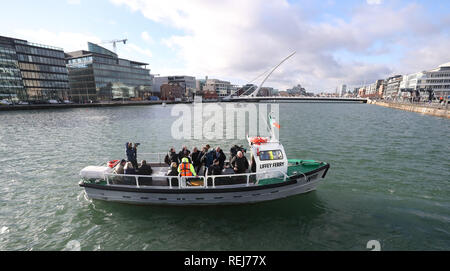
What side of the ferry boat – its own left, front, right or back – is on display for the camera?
right

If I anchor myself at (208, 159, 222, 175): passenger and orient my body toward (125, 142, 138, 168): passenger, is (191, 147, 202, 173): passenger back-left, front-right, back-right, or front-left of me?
front-right
